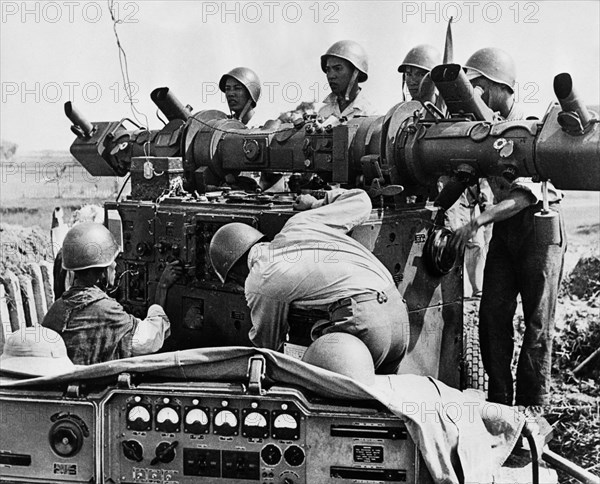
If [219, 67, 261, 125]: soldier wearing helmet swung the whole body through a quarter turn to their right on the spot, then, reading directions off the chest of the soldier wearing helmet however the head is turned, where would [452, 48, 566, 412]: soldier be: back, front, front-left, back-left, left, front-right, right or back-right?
back

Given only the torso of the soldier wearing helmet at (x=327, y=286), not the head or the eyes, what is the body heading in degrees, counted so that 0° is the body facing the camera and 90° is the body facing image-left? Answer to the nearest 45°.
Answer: approximately 135°

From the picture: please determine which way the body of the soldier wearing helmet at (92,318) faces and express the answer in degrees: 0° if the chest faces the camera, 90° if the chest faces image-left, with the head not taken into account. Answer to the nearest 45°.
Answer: approximately 225°

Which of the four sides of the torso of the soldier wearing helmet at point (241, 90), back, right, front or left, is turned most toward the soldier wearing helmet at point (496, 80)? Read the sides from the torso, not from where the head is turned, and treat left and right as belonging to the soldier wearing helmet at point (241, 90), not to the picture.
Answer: left

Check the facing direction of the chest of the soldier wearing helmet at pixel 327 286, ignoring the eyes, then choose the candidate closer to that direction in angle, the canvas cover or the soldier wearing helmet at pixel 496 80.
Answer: the soldier wearing helmet

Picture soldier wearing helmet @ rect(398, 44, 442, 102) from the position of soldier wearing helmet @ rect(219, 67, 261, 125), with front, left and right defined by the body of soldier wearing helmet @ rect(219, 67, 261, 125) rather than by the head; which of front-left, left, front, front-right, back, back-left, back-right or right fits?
back-left

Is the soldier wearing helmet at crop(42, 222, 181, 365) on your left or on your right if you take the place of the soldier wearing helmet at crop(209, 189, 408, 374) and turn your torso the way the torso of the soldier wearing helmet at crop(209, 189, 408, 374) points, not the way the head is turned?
on your left

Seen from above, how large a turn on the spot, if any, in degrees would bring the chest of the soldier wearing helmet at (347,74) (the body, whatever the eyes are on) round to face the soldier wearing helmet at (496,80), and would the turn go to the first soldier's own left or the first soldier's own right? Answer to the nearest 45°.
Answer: approximately 90° to the first soldier's own left

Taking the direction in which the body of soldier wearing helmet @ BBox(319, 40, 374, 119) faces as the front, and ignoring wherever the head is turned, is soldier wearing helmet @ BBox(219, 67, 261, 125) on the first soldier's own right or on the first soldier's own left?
on the first soldier's own right

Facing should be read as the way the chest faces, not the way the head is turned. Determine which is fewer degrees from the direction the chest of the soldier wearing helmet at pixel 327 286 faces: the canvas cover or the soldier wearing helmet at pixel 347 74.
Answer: the soldier wearing helmet

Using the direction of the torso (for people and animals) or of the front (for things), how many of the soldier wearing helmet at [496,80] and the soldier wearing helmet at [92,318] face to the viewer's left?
1

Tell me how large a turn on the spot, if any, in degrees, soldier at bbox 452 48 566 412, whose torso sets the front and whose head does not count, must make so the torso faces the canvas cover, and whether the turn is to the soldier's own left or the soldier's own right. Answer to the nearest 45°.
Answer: approximately 45° to the soldier's own left

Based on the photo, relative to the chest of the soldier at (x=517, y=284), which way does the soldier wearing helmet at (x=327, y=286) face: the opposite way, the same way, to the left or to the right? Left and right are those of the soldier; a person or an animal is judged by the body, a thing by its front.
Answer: to the right

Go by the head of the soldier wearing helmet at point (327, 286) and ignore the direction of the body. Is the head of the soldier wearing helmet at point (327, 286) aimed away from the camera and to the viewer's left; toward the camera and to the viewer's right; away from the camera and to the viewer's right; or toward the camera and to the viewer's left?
away from the camera and to the viewer's left
